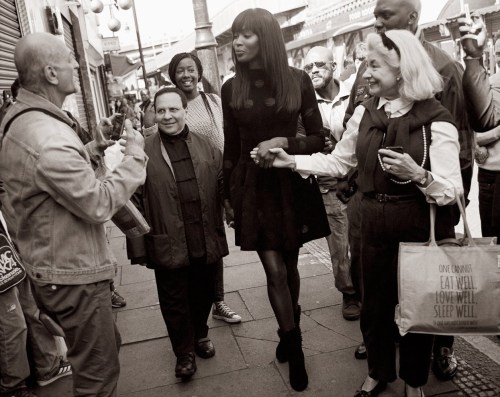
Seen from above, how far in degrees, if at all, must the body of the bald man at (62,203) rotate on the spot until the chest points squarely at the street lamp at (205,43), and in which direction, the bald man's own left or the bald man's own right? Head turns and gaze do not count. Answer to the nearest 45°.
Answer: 0° — they already face it

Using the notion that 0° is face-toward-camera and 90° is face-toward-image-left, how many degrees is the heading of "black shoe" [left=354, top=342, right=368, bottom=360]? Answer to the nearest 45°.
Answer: approximately 45°

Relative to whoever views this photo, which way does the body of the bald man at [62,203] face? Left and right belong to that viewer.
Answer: facing away from the viewer and to the right of the viewer

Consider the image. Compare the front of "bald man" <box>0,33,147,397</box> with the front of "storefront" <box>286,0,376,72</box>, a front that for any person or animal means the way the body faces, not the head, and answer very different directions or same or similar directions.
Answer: very different directions

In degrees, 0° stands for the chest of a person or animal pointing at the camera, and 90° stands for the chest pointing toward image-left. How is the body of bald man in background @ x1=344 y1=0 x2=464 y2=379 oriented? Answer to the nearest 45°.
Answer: approximately 45°

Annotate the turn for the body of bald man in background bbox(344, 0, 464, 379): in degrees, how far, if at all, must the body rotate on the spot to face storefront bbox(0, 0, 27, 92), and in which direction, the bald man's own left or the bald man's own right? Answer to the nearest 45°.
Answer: approximately 90° to the bald man's own right

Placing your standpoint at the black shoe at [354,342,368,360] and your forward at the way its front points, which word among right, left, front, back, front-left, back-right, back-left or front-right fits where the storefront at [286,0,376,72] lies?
back-right
